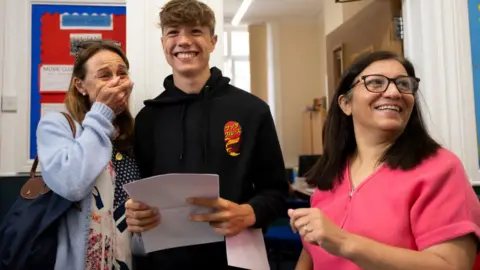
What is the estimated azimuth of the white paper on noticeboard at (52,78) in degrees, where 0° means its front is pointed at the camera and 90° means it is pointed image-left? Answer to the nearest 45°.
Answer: approximately 0°

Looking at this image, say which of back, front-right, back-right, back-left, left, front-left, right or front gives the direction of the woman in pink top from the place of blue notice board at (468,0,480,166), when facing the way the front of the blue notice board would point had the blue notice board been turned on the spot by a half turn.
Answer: back

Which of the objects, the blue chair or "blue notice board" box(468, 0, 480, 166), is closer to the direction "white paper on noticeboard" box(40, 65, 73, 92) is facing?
the blue notice board

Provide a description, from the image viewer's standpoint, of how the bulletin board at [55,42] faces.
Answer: facing the viewer

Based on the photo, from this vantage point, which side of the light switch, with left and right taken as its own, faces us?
front

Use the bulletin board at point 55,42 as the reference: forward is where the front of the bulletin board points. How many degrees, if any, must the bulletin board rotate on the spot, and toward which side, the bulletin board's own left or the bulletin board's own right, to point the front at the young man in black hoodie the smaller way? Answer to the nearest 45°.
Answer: approximately 45° to the bulletin board's own left

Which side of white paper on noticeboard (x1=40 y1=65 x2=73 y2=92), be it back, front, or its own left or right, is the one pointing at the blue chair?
left

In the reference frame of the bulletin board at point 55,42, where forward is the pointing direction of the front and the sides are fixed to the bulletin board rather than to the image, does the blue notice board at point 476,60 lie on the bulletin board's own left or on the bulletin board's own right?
on the bulletin board's own left

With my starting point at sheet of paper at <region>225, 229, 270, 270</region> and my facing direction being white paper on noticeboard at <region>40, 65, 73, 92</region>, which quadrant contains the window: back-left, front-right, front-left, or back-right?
front-right

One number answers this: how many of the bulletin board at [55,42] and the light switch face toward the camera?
2

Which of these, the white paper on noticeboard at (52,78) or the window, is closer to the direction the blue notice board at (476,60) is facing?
the white paper on noticeboard

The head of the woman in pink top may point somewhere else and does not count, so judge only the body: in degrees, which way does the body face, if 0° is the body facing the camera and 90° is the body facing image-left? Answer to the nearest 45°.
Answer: approximately 45°

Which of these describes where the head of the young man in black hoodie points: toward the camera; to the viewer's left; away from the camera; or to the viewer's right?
toward the camera

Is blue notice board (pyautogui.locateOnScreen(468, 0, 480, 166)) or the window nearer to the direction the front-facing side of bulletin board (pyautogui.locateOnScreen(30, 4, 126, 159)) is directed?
the blue notice board
